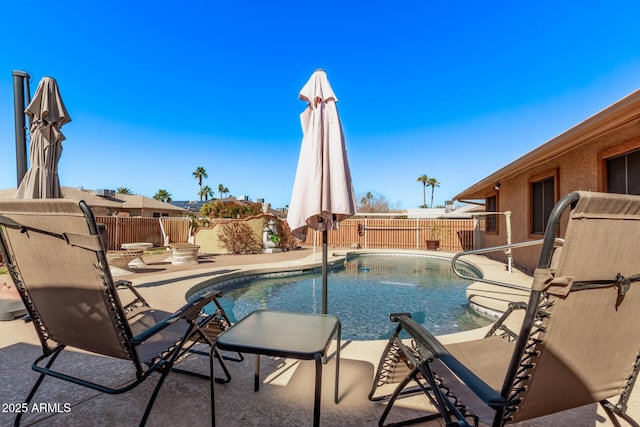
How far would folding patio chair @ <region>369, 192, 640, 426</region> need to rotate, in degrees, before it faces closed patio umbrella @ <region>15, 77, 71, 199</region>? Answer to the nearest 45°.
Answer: approximately 45° to its left

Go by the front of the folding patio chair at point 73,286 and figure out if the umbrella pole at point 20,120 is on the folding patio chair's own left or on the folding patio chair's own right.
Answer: on the folding patio chair's own left

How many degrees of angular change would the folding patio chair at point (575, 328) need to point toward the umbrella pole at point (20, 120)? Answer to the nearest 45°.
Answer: approximately 45° to its left

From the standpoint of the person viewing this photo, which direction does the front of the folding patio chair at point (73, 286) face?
facing away from the viewer and to the right of the viewer

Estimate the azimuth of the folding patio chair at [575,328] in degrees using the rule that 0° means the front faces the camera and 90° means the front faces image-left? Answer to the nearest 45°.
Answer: approximately 135°

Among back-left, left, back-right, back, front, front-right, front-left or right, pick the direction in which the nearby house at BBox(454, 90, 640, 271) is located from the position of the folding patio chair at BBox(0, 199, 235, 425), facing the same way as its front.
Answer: front-right

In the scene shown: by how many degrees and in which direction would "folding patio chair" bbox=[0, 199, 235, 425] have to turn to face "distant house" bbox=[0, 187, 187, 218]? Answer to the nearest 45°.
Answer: approximately 45° to its left

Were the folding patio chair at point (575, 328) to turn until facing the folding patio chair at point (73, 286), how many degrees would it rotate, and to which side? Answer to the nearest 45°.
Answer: approximately 45° to its left
